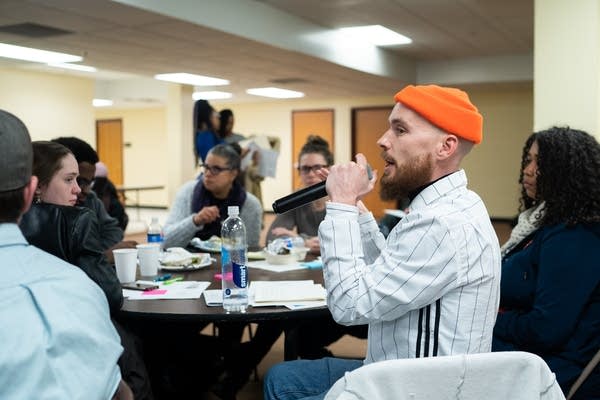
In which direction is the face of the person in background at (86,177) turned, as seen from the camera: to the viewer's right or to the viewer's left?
to the viewer's right

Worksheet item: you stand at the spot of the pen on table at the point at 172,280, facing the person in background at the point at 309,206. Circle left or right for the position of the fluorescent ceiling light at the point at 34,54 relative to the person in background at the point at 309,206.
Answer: left

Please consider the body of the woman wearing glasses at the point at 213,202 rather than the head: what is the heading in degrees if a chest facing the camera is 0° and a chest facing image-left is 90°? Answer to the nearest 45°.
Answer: approximately 0°

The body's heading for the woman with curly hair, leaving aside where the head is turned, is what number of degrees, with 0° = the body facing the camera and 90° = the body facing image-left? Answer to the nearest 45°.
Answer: approximately 90°

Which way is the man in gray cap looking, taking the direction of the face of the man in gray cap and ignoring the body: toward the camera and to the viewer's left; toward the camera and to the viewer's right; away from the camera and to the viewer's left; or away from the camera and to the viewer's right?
away from the camera and to the viewer's right

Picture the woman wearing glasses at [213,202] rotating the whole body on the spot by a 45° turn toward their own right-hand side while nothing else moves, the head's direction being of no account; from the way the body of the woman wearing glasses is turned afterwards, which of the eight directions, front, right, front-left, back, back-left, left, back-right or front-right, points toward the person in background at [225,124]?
back-right

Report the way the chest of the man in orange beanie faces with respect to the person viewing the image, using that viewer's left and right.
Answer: facing to the left of the viewer
